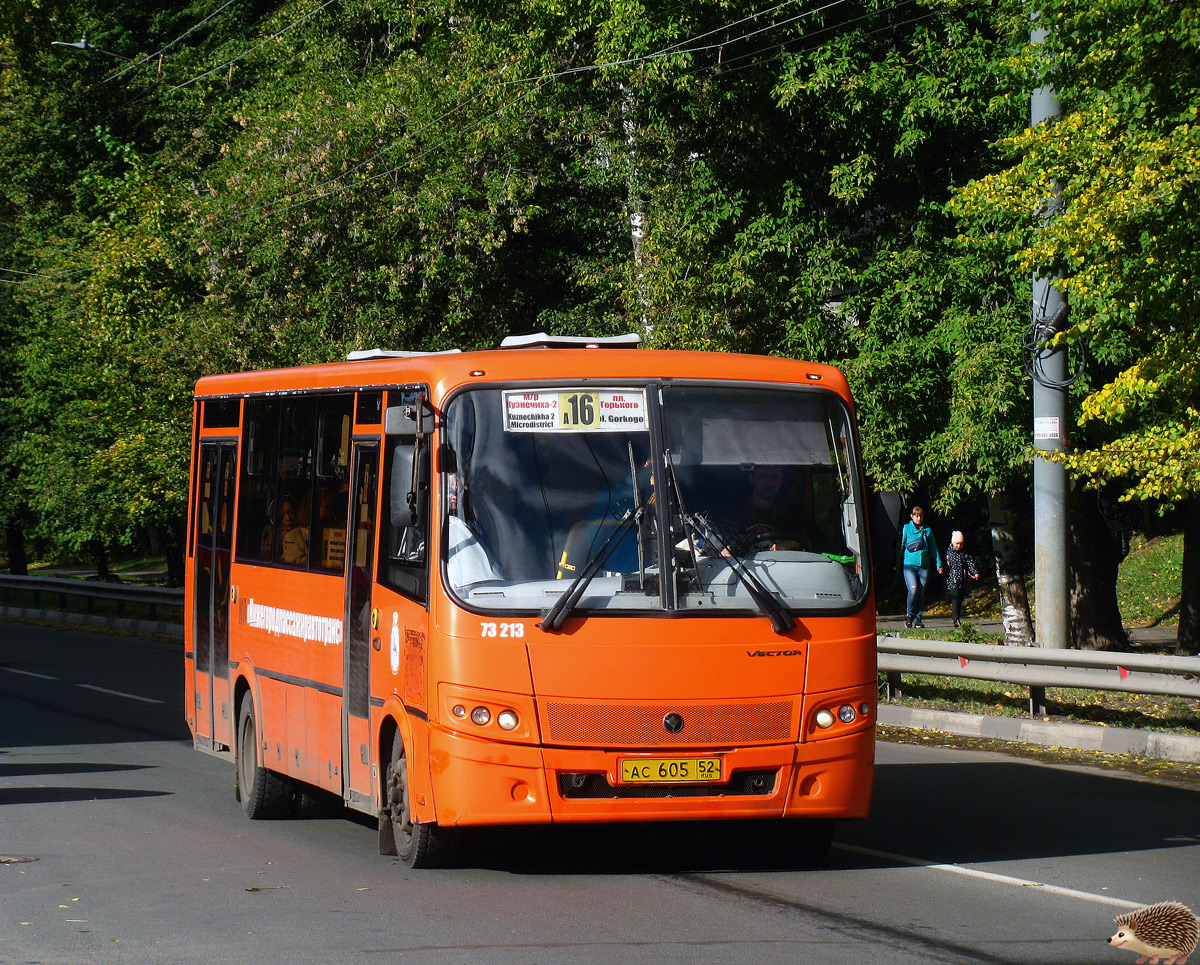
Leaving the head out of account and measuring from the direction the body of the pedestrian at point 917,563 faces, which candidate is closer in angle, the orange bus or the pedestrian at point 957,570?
the orange bus

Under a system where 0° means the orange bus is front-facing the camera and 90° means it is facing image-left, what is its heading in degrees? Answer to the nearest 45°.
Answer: approximately 315°

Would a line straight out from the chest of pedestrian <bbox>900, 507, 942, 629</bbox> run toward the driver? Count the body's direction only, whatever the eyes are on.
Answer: yes

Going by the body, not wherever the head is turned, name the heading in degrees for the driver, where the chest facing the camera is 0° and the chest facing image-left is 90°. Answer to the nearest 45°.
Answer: approximately 0°

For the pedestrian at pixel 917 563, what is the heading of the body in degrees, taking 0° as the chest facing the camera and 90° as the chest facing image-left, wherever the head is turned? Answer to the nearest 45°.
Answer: approximately 0°

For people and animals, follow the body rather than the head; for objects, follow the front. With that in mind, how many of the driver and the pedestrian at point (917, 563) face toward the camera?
2

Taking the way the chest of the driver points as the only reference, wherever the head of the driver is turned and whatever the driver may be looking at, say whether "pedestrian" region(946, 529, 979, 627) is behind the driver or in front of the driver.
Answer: behind
